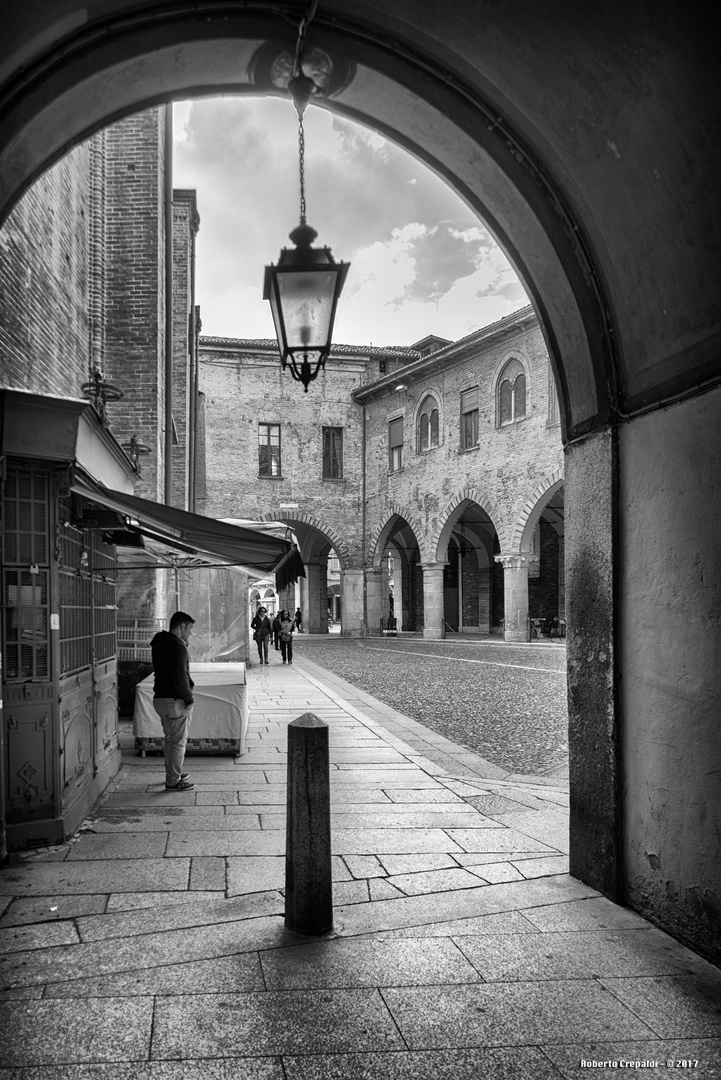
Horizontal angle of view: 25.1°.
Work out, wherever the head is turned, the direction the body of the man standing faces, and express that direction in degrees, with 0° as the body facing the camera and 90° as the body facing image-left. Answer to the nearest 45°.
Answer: approximately 270°

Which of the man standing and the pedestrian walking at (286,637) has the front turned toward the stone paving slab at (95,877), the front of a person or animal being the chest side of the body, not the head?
the pedestrian walking

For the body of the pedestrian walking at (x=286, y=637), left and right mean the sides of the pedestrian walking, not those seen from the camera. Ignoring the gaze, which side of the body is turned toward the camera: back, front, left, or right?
front

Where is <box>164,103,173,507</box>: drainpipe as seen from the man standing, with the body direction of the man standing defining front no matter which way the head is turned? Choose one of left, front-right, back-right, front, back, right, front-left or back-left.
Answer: left

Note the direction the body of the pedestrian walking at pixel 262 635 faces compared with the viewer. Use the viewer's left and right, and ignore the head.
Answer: facing the viewer

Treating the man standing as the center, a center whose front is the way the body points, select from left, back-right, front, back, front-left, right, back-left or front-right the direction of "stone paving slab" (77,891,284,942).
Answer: right

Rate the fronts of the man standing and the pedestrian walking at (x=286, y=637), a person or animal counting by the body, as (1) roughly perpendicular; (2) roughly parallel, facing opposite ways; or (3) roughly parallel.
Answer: roughly perpendicular

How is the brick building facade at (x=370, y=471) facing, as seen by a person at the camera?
facing the viewer and to the left of the viewer

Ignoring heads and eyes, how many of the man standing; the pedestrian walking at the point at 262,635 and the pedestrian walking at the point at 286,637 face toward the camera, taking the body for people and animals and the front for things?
2

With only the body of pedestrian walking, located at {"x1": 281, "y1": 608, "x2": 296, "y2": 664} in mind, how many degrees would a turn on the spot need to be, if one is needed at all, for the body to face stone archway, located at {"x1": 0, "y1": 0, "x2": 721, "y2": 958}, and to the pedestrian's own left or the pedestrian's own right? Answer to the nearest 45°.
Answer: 0° — they already face it

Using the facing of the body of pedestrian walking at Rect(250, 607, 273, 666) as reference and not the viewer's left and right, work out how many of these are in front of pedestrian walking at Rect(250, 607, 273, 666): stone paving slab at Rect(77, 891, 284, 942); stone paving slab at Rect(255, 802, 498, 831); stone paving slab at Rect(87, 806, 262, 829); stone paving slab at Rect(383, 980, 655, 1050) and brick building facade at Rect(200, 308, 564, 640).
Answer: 4

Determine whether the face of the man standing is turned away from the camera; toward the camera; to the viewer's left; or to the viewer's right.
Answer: to the viewer's right

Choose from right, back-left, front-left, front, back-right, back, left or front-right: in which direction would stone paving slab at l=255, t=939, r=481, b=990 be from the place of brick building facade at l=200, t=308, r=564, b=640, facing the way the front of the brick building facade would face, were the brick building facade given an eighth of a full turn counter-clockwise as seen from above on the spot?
front

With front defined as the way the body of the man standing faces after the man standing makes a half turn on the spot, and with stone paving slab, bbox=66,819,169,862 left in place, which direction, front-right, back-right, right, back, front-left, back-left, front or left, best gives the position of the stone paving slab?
left

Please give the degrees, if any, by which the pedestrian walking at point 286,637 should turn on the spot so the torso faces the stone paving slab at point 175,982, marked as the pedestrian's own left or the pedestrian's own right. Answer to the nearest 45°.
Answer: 0° — they already face it

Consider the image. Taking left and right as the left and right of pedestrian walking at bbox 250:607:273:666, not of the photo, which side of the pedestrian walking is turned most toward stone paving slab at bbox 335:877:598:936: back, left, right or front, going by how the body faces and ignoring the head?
front
